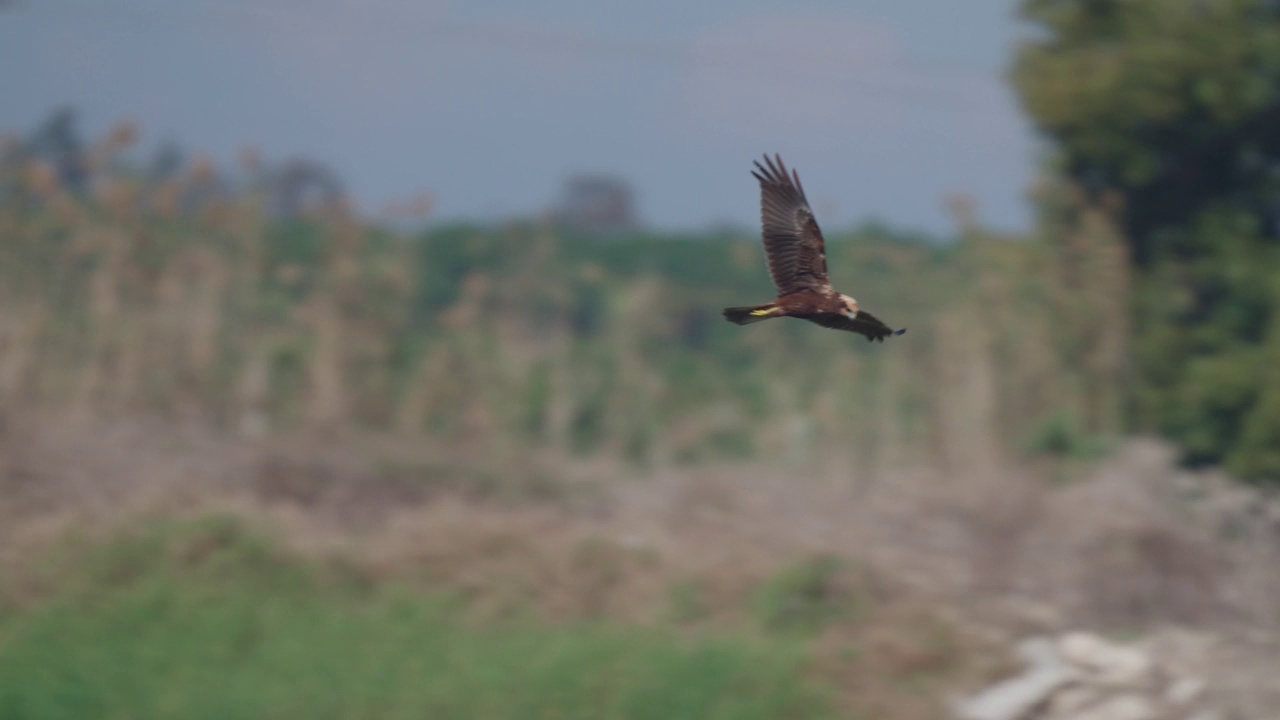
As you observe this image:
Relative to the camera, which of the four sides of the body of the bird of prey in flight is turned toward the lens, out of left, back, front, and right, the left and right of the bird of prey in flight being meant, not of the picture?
right
